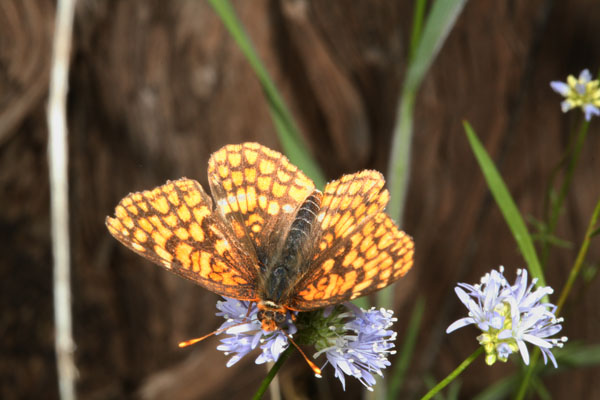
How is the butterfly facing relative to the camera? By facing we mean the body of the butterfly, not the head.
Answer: toward the camera

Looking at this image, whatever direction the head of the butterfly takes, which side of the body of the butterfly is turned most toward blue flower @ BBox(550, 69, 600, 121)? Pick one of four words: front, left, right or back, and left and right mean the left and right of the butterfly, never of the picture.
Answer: left
